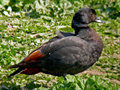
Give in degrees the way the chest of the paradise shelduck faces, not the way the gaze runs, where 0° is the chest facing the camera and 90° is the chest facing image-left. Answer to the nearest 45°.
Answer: approximately 270°
